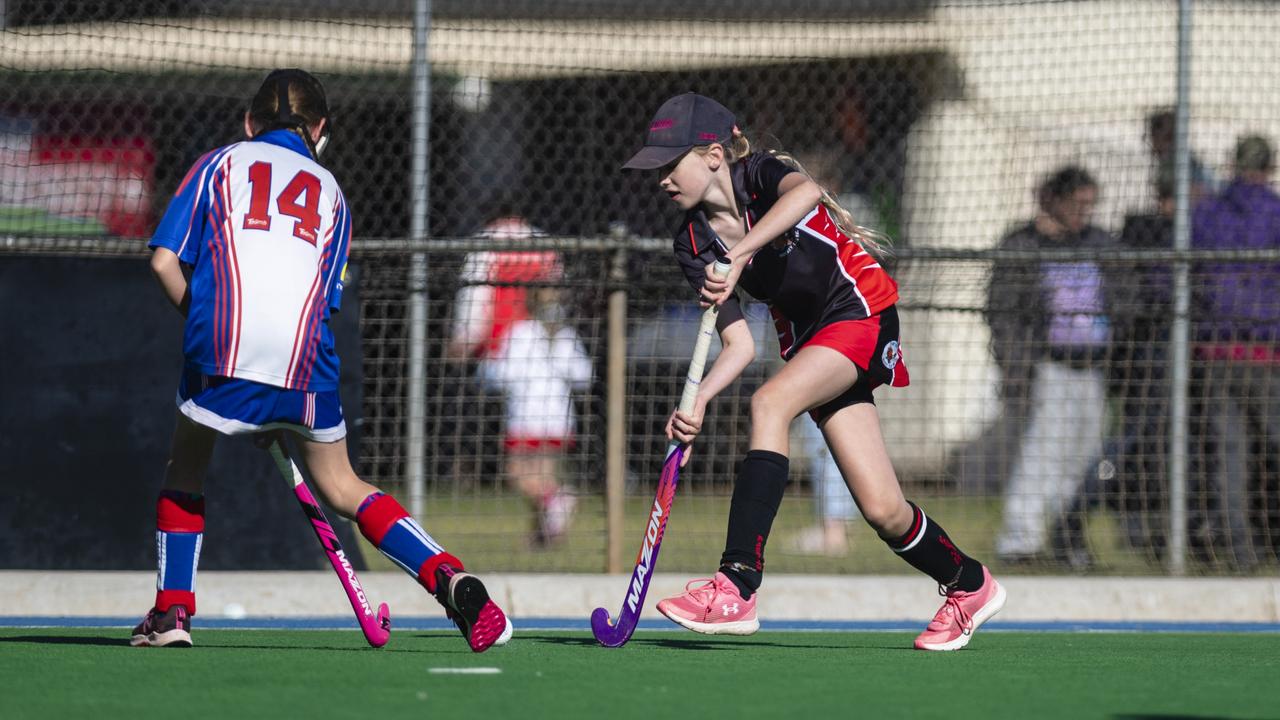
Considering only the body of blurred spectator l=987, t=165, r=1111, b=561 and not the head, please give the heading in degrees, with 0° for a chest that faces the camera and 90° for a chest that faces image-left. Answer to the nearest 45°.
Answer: approximately 315°
